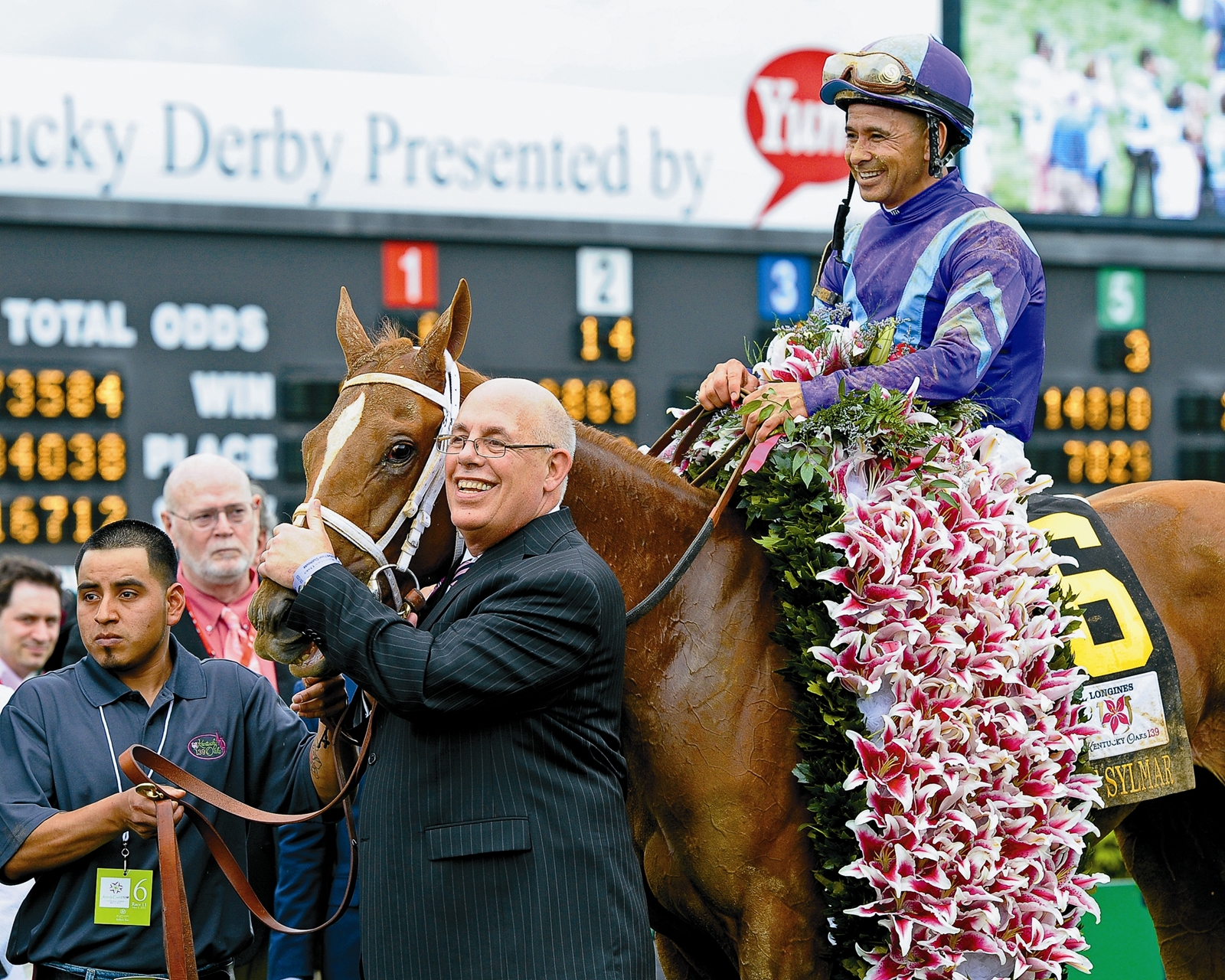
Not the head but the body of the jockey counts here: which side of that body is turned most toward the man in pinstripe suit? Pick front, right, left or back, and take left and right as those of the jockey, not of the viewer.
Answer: front

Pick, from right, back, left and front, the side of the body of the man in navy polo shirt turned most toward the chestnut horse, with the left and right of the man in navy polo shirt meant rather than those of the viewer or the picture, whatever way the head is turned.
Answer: left

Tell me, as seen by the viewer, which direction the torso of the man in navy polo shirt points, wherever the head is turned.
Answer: toward the camera

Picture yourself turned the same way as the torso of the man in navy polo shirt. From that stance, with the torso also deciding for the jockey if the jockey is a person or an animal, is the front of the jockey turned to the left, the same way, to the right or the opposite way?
to the right

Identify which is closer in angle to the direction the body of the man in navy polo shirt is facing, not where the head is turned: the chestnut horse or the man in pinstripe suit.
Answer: the man in pinstripe suit

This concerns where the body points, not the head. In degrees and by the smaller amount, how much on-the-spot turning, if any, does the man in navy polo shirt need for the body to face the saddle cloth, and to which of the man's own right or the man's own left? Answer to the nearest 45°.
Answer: approximately 90° to the man's own left

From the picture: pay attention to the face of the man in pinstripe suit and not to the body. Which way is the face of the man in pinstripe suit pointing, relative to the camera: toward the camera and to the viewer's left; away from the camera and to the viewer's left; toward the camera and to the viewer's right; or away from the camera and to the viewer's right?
toward the camera and to the viewer's left

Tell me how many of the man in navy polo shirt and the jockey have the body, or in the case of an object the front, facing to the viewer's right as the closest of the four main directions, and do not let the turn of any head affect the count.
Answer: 0

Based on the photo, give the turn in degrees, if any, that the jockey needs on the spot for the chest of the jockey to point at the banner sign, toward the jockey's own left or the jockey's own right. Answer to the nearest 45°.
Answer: approximately 90° to the jockey's own right

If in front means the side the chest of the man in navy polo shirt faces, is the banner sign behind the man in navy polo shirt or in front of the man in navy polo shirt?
behind

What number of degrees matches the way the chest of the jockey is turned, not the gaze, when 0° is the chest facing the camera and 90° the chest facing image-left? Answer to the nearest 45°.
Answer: approximately 45°

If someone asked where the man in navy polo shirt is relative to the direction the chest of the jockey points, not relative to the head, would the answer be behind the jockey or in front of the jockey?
in front

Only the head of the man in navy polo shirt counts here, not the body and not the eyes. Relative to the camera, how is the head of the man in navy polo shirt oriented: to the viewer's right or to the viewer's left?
to the viewer's left

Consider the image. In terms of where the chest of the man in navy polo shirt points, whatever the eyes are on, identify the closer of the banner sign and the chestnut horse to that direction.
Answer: the chestnut horse

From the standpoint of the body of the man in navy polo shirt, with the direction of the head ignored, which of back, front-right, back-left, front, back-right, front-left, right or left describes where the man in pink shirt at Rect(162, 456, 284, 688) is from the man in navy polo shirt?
back

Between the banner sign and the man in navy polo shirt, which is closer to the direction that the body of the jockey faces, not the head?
the man in navy polo shirt

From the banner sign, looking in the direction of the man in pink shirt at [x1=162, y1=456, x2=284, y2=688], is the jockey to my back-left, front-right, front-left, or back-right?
front-left

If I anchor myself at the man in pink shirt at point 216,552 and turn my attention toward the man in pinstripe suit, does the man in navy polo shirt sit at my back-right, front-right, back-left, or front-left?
front-right
